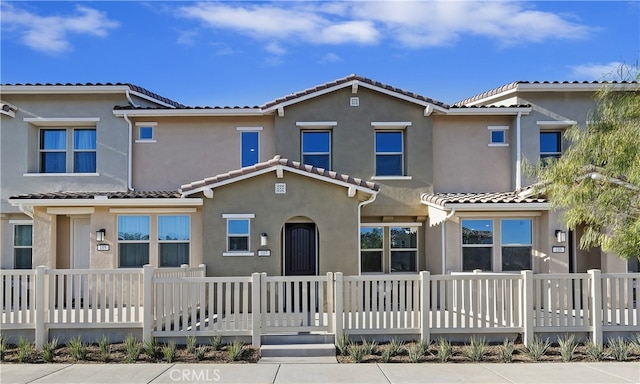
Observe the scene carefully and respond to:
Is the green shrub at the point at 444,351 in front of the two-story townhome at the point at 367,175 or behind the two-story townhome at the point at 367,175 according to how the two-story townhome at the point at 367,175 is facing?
in front

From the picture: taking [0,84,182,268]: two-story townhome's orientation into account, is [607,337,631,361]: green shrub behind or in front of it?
in front

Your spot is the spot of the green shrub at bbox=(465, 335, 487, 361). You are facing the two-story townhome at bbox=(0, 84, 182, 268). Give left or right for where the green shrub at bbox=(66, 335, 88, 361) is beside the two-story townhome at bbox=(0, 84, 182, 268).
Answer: left

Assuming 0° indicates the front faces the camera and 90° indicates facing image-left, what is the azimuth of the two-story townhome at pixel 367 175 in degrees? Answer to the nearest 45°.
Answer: approximately 0°

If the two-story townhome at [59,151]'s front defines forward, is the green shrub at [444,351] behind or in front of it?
in front
